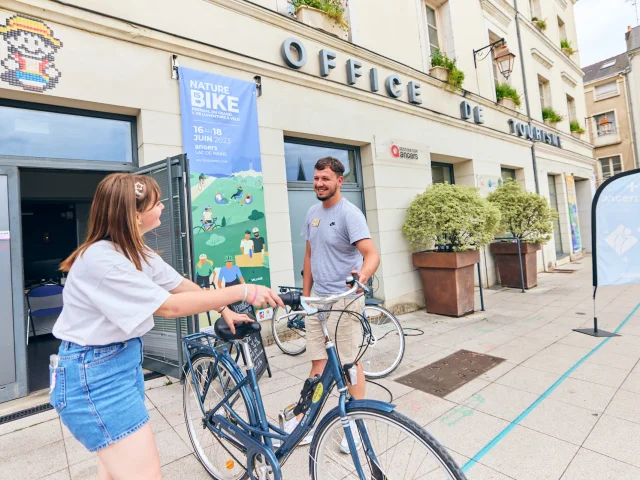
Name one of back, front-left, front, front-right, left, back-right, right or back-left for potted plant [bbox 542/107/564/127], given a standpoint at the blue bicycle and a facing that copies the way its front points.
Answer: left

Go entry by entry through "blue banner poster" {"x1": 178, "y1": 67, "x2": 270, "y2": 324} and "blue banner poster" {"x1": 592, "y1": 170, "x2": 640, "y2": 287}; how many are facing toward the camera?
2

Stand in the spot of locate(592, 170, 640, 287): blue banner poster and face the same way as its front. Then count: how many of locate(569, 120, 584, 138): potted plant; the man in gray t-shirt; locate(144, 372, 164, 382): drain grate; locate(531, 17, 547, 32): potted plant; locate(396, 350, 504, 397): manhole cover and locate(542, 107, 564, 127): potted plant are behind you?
3

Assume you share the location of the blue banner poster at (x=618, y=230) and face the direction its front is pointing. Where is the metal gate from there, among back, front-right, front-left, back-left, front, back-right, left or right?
front-right

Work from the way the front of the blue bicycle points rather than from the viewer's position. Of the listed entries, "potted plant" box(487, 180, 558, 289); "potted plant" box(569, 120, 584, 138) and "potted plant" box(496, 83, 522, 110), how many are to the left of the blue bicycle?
3

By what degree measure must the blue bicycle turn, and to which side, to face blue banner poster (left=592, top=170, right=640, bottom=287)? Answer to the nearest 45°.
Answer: approximately 90° to its left

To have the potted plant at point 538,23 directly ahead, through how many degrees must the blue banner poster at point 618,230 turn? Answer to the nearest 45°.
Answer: approximately 180°

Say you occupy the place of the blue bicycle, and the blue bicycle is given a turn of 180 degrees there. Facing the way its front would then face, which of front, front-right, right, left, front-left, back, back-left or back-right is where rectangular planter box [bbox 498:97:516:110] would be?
right

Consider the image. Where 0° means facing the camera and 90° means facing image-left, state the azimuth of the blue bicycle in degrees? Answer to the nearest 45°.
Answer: approximately 315°

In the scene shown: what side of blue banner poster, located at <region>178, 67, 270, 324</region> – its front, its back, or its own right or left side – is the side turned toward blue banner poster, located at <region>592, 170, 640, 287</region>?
left

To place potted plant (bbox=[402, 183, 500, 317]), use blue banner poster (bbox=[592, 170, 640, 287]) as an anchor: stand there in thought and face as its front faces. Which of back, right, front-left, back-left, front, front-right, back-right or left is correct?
right
